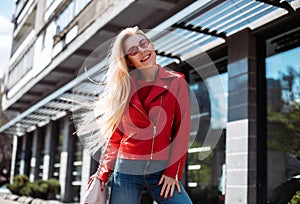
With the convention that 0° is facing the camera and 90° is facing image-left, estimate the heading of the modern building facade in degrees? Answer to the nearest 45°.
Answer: approximately 45°

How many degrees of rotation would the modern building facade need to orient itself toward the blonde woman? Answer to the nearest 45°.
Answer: approximately 45° to its left

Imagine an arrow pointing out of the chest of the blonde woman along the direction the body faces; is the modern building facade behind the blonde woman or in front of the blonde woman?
behind

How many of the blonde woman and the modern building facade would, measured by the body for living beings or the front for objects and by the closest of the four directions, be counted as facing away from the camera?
0

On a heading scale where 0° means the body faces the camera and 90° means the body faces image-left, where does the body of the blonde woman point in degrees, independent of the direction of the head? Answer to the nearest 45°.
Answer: approximately 0°
